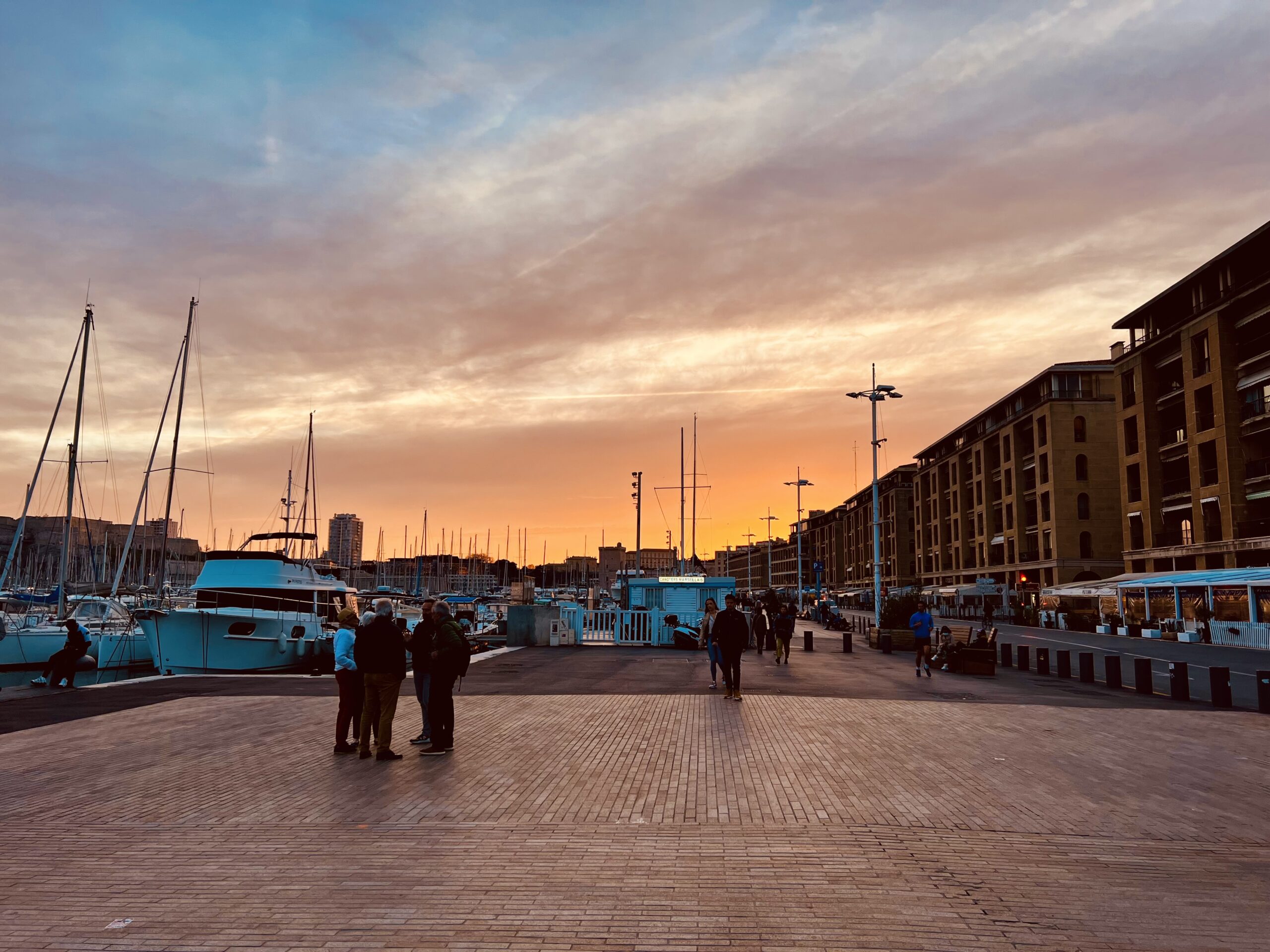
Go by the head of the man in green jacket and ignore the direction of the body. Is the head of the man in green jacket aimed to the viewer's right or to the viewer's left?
to the viewer's left

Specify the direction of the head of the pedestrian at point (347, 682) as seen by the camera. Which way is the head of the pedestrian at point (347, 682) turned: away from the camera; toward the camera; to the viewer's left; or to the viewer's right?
to the viewer's right

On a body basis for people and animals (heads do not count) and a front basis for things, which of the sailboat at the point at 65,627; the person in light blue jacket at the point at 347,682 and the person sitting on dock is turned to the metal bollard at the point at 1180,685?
the person in light blue jacket

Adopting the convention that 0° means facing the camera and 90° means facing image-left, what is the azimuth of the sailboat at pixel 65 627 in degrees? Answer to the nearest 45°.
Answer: approximately 90°

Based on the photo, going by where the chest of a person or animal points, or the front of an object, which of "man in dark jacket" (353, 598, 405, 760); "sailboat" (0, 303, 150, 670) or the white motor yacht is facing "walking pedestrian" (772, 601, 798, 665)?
the man in dark jacket

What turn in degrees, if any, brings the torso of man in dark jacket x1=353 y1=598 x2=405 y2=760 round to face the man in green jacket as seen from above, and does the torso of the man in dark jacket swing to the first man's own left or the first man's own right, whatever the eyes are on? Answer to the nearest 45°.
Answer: approximately 45° to the first man's own right

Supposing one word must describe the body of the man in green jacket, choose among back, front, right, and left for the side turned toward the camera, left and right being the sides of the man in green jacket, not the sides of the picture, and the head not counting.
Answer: left

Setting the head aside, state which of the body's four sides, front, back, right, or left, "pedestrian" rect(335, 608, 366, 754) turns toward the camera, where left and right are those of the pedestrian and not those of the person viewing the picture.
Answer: right

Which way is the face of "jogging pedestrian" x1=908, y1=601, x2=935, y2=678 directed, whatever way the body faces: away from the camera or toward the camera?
toward the camera

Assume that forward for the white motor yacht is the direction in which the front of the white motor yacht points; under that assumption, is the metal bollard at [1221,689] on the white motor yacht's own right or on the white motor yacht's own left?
on the white motor yacht's own left

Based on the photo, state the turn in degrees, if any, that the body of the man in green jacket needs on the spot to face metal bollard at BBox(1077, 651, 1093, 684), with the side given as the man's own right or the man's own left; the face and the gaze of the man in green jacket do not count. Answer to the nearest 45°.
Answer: approximately 135° to the man's own right

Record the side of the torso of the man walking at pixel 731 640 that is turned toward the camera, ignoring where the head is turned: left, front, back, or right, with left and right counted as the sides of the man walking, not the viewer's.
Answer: front

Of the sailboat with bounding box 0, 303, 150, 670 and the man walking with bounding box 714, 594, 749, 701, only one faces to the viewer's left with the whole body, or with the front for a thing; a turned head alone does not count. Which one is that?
the sailboat

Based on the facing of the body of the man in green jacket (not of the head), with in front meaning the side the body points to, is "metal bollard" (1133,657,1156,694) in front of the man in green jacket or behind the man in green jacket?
behind

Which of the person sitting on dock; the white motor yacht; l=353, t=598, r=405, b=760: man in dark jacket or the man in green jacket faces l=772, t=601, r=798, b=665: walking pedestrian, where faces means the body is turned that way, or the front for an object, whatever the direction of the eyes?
the man in dark jacket

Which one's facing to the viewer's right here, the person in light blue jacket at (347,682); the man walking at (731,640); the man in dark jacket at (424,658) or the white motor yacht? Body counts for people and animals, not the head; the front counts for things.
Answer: the person in light blue jacket
